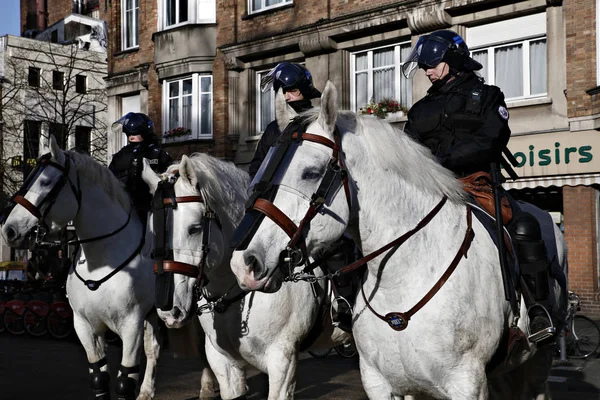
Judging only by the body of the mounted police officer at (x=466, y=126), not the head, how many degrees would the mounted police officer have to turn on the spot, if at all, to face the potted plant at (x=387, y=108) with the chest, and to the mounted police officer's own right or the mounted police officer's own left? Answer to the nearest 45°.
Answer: approximately 135° to the mounted police officer's own right

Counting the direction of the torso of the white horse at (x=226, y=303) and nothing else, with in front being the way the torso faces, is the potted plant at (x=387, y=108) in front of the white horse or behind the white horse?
behind

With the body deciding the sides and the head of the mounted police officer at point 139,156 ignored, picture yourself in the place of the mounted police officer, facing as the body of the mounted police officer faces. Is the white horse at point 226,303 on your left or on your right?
on your left

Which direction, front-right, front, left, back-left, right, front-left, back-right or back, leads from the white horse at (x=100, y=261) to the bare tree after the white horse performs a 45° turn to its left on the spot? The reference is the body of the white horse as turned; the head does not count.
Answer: back

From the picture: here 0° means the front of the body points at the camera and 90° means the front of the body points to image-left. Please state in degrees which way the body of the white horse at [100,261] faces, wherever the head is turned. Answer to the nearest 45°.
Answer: approximately 45°

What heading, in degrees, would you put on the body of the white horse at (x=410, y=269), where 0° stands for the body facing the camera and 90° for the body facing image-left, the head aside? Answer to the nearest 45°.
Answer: approximately 45°

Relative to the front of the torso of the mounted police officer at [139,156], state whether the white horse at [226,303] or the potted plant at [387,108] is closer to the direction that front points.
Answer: the white horse

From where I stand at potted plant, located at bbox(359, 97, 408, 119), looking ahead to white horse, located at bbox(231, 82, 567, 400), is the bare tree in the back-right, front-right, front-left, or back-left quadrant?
back-right

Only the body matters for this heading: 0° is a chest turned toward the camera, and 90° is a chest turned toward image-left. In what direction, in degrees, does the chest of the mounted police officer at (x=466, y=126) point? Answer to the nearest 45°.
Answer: approximately 45°

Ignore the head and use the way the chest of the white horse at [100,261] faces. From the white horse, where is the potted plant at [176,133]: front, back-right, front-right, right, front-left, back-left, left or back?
back-right

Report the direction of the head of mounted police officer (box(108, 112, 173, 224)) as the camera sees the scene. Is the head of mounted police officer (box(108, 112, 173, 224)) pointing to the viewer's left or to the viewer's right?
to the viewer's left
